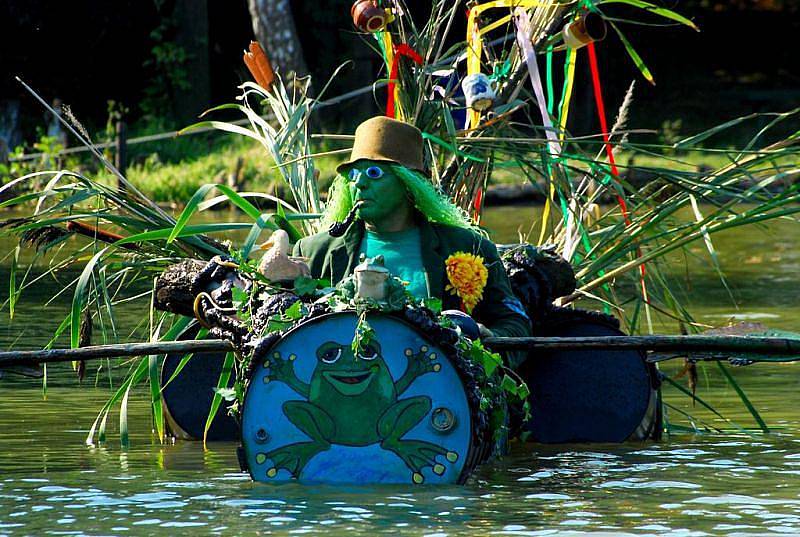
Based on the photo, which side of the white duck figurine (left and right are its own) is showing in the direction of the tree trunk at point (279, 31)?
right

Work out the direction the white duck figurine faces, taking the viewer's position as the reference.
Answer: facing to the left of the viewer

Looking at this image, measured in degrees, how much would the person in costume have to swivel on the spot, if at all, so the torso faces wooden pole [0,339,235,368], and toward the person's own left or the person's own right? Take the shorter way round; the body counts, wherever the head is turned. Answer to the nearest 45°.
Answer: approximately 45° to the person's own right

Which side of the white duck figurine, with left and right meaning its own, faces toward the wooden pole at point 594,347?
back
